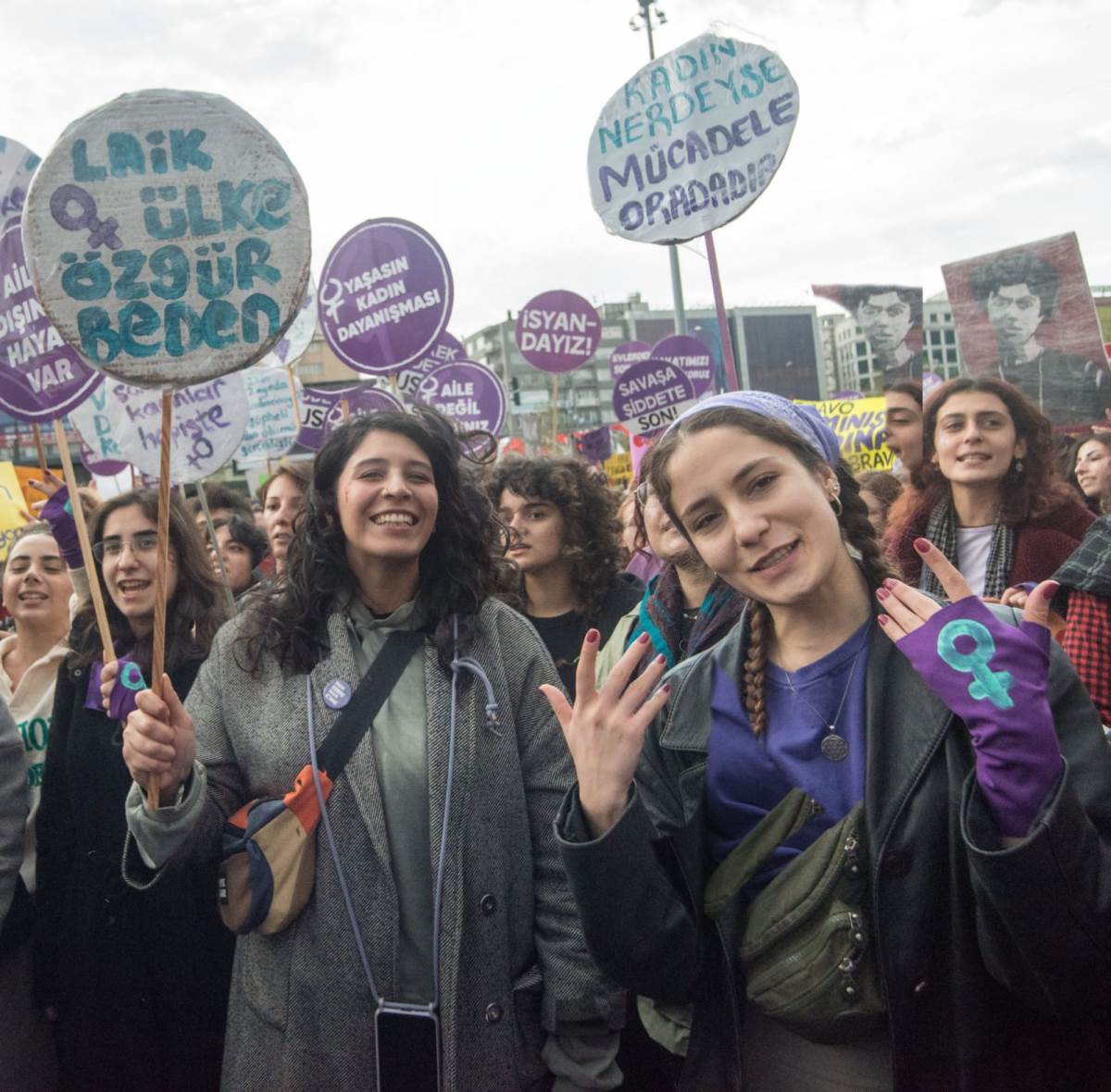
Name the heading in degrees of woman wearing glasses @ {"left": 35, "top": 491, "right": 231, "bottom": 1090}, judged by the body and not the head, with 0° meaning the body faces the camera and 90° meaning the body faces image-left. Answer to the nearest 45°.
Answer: approximately 0°

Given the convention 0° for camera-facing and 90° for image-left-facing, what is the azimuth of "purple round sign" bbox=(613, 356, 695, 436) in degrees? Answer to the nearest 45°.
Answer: approximately 0°

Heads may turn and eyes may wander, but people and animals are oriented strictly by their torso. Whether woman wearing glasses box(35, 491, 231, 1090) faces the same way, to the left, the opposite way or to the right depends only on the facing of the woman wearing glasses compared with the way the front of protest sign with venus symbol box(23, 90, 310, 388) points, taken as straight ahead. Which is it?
the same way

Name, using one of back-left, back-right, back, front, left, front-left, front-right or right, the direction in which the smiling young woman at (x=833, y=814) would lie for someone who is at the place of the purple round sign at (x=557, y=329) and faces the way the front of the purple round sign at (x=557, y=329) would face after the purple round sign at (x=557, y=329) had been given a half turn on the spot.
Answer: back

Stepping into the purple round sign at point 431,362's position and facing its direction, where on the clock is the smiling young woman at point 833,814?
The smiling young woman is roughly at 12 o'clock from the purple round sign.

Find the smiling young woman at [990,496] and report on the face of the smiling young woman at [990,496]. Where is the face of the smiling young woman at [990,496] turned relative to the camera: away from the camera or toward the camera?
toward the camera

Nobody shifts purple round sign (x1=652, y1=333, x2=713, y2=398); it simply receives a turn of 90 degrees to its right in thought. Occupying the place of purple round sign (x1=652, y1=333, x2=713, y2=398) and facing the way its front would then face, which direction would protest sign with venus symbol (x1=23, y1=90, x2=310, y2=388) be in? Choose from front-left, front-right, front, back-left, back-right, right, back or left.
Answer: left

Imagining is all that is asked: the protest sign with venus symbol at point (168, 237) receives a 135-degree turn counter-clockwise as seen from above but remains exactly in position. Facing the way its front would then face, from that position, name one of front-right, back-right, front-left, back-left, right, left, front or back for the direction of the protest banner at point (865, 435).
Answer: front

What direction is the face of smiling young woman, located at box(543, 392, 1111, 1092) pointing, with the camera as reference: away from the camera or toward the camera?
toward the camera

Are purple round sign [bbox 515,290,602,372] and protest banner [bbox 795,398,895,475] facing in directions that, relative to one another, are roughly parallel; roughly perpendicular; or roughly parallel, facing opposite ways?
roughly parallel

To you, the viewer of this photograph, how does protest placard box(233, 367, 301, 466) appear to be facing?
facing the viewer

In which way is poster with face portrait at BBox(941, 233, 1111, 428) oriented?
toward the camera

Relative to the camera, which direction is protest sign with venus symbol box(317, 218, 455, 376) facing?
toward the camera

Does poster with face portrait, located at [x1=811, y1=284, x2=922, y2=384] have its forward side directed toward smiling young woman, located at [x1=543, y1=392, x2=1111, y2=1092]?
yes
